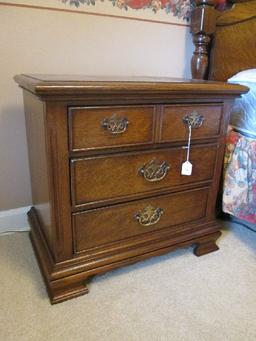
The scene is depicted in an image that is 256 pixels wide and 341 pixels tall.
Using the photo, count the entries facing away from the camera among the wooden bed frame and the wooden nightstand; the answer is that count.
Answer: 0

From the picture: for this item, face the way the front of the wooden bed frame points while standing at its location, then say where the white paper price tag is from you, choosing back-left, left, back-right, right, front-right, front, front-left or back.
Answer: front-right

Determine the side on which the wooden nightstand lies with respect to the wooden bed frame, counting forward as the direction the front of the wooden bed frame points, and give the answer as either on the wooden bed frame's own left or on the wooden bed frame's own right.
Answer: on the wooden bed frame's own right

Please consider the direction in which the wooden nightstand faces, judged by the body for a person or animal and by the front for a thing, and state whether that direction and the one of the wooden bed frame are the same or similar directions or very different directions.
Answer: same or similar directions

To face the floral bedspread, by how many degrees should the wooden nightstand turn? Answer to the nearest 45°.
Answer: approximately 90° to its left

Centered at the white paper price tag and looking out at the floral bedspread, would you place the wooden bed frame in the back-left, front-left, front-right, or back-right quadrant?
front-left

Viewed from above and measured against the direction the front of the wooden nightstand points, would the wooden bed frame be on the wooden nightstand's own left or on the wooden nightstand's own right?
on the wooden nightstand's own left

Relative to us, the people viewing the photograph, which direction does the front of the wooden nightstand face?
facing the viewer and to the right of the viewer

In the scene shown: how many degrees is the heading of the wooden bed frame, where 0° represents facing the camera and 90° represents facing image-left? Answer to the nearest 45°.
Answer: approximately 315°
